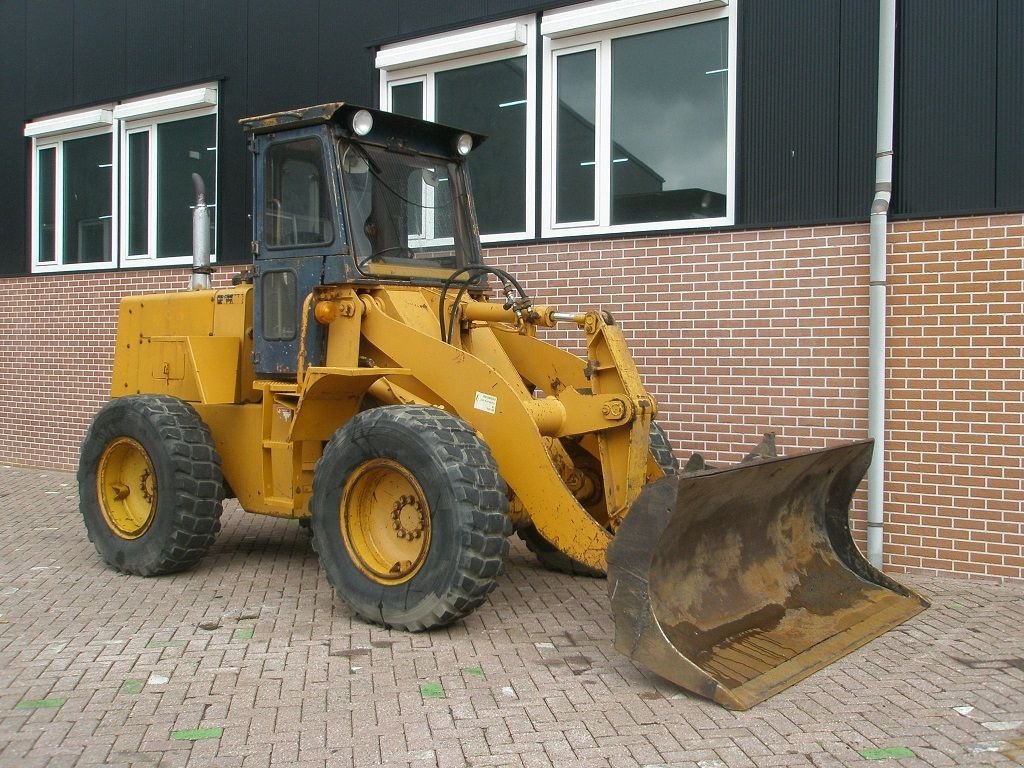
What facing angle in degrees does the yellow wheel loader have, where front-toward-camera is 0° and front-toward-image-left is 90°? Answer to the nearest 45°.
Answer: approximately 315°

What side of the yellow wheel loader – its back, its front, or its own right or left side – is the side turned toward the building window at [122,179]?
back

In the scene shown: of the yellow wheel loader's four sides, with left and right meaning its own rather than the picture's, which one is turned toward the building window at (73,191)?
back

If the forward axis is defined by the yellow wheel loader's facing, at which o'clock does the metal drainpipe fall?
The metal drainpipe is roughly at 10 o'clock from the yellow wheel loader.
